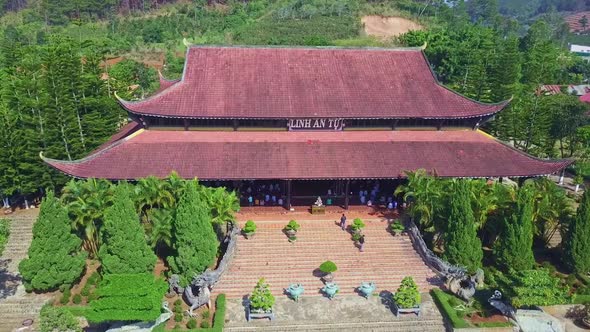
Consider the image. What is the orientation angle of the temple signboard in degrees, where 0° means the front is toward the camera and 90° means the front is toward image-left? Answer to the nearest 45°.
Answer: approximately 0°

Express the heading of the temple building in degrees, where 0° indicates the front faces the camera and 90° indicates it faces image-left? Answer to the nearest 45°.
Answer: approximately 0°

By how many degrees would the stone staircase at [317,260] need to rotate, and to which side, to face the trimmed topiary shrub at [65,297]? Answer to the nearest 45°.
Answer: approximately 90° to its right

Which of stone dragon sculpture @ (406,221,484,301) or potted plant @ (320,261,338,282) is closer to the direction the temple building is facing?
the potted plant

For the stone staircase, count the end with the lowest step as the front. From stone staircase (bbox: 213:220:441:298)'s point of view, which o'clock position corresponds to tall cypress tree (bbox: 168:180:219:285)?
The tall cypress tree is roughly at 2 o'clock from the stone staircase.

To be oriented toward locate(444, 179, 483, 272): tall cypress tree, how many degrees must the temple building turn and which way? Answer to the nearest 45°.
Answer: approximately 45° to its left

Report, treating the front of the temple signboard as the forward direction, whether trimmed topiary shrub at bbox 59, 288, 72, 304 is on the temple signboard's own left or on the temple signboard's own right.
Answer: on the temple signboard's own right

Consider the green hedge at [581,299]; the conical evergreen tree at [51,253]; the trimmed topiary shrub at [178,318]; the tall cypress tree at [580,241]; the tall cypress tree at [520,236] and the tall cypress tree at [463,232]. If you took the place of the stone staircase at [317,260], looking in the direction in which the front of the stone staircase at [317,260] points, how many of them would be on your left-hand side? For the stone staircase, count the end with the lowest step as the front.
4

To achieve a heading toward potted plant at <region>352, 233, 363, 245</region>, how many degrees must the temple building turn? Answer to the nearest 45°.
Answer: approximately 45° to its left

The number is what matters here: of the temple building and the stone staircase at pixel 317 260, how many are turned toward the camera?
2

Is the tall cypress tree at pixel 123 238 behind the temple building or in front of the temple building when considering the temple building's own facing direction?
in front

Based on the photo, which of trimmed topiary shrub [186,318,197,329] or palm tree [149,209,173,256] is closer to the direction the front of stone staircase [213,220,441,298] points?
the trimmed topiary shrub

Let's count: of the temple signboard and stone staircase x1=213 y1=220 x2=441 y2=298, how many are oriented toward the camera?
2
